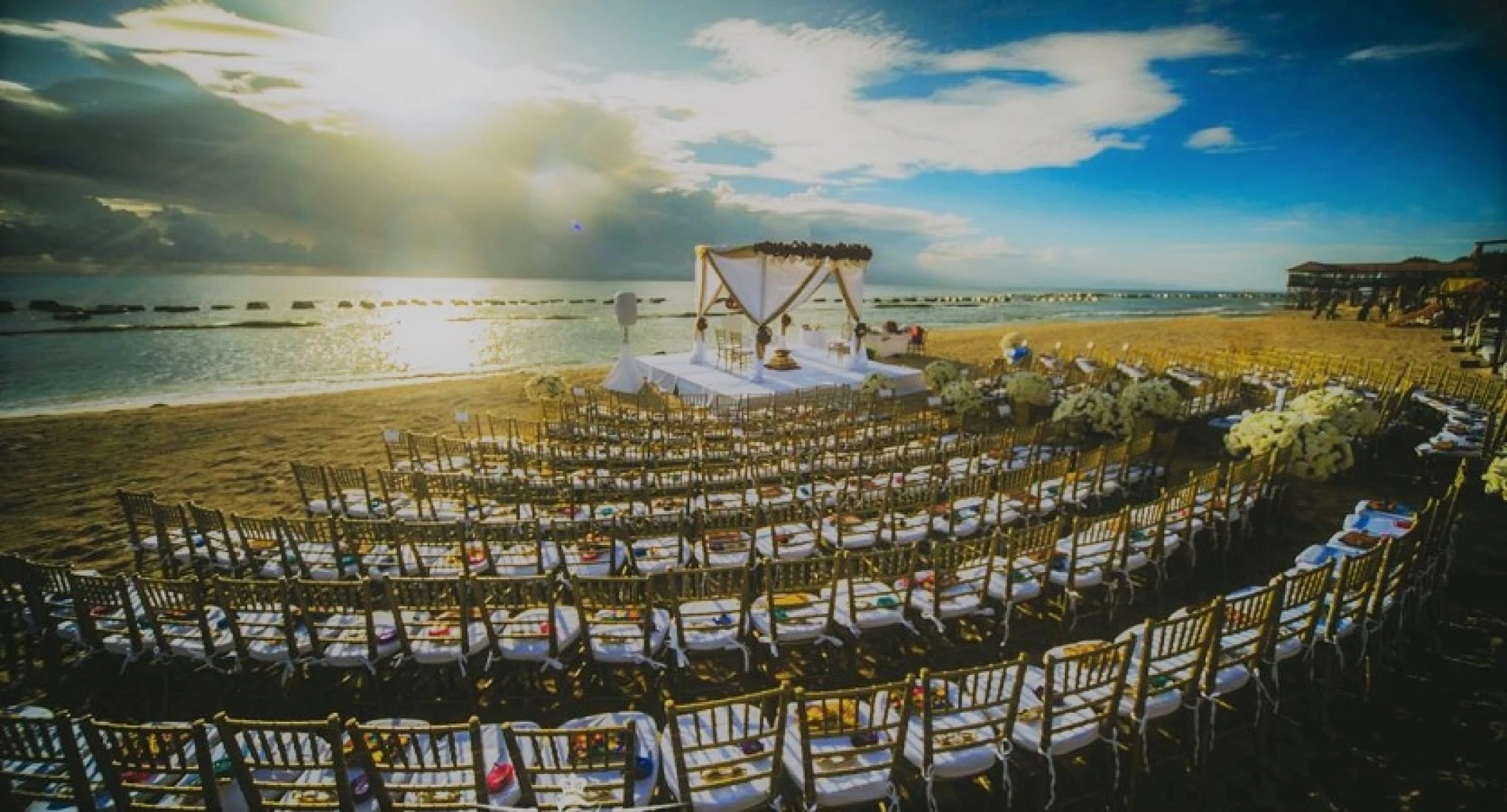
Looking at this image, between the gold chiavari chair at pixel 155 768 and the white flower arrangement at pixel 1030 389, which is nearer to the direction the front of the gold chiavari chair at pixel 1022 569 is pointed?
the white flower arrangement

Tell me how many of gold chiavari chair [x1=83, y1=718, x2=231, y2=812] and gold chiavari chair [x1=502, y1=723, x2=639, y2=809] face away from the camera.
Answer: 2

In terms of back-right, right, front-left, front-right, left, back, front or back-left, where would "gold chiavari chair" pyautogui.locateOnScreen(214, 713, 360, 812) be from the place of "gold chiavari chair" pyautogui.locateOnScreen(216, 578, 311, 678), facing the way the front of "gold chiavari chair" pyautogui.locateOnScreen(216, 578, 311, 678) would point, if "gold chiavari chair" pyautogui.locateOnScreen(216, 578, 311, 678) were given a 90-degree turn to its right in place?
front-right

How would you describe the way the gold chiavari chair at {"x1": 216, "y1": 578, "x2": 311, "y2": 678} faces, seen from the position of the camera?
facing away from the viewer and to the right of the viewer

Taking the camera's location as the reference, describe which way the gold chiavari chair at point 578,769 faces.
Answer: facing away from the viewer

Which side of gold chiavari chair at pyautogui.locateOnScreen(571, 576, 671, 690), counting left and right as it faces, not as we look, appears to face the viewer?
back

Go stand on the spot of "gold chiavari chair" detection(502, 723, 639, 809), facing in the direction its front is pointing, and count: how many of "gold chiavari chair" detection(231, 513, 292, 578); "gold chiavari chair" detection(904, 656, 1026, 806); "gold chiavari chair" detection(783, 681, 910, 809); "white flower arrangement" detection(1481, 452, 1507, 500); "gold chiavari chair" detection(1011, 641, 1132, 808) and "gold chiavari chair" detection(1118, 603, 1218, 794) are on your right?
5

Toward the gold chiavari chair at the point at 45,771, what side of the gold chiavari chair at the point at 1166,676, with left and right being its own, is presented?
left

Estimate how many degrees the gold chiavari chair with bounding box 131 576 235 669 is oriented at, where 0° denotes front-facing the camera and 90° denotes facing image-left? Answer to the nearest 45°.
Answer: approximately 225°

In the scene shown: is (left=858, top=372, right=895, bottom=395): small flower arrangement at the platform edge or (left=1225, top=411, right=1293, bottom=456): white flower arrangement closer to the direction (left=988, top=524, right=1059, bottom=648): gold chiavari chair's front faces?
the small flower arrangement at the platform edge

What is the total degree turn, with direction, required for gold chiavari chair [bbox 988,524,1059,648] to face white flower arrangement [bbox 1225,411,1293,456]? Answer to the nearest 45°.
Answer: approximately 90° to its right

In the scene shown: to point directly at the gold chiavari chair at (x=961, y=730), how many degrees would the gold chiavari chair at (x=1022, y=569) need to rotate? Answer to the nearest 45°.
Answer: approximately 135° to its left

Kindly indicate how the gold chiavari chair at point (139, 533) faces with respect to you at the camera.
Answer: facing away from the viewer and to the right of the viewer

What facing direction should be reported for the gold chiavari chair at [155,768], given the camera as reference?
facing away from the viewer

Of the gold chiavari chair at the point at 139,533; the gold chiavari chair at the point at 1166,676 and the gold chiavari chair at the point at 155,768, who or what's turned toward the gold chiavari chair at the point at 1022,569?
the gold chiavari chair at the point at 1166,676

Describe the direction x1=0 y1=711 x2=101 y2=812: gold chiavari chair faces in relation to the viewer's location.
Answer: facing away from the viewer and to the right of the viewer
